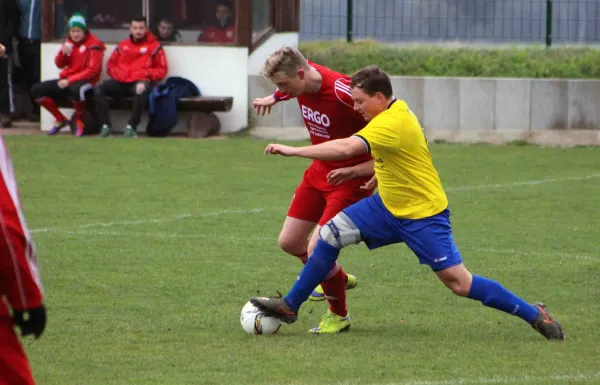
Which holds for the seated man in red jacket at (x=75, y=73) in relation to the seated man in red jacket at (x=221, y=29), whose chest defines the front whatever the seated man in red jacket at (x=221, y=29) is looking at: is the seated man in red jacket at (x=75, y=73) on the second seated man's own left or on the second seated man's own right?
on the second seated man's own right

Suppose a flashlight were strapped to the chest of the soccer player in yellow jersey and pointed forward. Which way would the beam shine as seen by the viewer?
to the viewer's left

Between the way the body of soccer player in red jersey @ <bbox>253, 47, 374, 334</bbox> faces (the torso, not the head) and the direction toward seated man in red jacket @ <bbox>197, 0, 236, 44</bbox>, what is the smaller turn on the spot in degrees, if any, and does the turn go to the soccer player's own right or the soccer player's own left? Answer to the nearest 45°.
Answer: approximately 135° to the soccer player's own right

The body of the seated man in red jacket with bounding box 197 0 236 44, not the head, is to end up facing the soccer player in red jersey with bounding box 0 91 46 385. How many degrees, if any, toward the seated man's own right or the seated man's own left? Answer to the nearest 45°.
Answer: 0° — they already face them

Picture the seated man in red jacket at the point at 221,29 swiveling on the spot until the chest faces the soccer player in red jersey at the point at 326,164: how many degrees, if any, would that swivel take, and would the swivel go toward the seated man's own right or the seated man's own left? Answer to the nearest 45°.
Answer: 0° — they already face them

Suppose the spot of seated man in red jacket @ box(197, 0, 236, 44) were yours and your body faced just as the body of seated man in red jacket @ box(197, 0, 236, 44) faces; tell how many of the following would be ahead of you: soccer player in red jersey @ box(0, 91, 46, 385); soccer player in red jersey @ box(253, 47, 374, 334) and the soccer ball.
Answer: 3

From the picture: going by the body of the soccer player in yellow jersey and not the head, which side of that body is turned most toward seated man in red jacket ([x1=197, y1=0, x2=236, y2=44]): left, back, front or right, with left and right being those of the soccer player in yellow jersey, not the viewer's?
right

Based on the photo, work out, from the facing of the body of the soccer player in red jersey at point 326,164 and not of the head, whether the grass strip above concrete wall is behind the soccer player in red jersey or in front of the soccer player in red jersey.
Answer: behind

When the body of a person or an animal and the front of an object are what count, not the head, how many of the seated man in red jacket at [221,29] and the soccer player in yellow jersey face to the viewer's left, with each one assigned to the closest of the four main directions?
1

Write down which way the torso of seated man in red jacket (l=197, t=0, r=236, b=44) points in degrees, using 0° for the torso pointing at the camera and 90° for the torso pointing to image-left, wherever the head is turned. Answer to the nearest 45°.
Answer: approximately 0°

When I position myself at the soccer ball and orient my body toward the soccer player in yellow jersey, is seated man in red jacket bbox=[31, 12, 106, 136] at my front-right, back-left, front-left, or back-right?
back-left

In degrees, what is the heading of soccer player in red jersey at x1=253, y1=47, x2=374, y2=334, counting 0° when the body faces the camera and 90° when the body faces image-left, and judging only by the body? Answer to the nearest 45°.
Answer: approximately 45°
